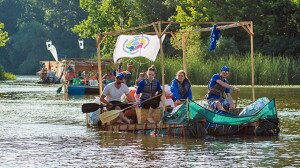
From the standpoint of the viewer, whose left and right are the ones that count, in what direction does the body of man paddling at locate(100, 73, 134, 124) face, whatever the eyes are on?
facing the viewer and to the right of the viewer

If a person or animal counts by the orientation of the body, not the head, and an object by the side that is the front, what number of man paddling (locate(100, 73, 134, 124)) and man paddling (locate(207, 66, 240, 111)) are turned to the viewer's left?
0
